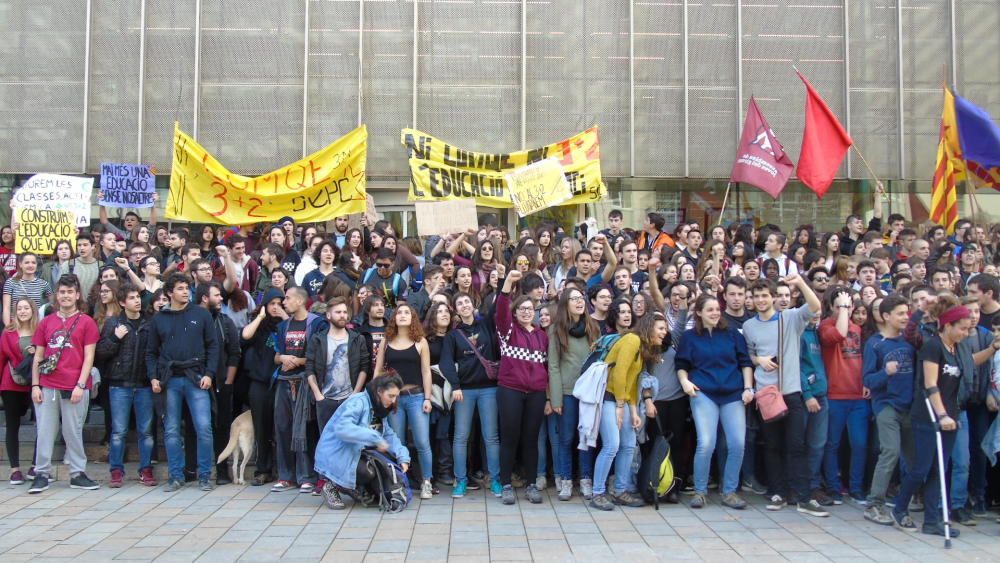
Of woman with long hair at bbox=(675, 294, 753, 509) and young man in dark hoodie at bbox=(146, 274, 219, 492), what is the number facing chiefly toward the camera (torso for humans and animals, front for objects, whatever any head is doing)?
2

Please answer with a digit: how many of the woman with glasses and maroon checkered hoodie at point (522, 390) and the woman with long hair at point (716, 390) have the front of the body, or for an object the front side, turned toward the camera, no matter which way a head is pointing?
2

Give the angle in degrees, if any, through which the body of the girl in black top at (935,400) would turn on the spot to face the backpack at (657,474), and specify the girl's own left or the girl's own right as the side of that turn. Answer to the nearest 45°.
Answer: approximately 135° to the girl's own right

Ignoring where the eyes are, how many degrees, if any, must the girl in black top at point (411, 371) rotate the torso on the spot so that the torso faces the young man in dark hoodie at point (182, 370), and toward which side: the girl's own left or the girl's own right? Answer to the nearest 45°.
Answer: approximately 90° to the girl's own right

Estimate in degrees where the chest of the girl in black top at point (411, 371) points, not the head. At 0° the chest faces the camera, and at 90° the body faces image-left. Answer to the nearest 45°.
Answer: approximately 0°

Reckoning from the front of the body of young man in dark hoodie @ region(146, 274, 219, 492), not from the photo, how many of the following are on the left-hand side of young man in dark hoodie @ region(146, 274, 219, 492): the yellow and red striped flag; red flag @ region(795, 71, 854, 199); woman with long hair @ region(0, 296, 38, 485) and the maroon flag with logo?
3

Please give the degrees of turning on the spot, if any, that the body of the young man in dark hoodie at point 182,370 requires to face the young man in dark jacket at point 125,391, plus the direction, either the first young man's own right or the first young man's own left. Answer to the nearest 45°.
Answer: approximately 135° to the first young man's own right
